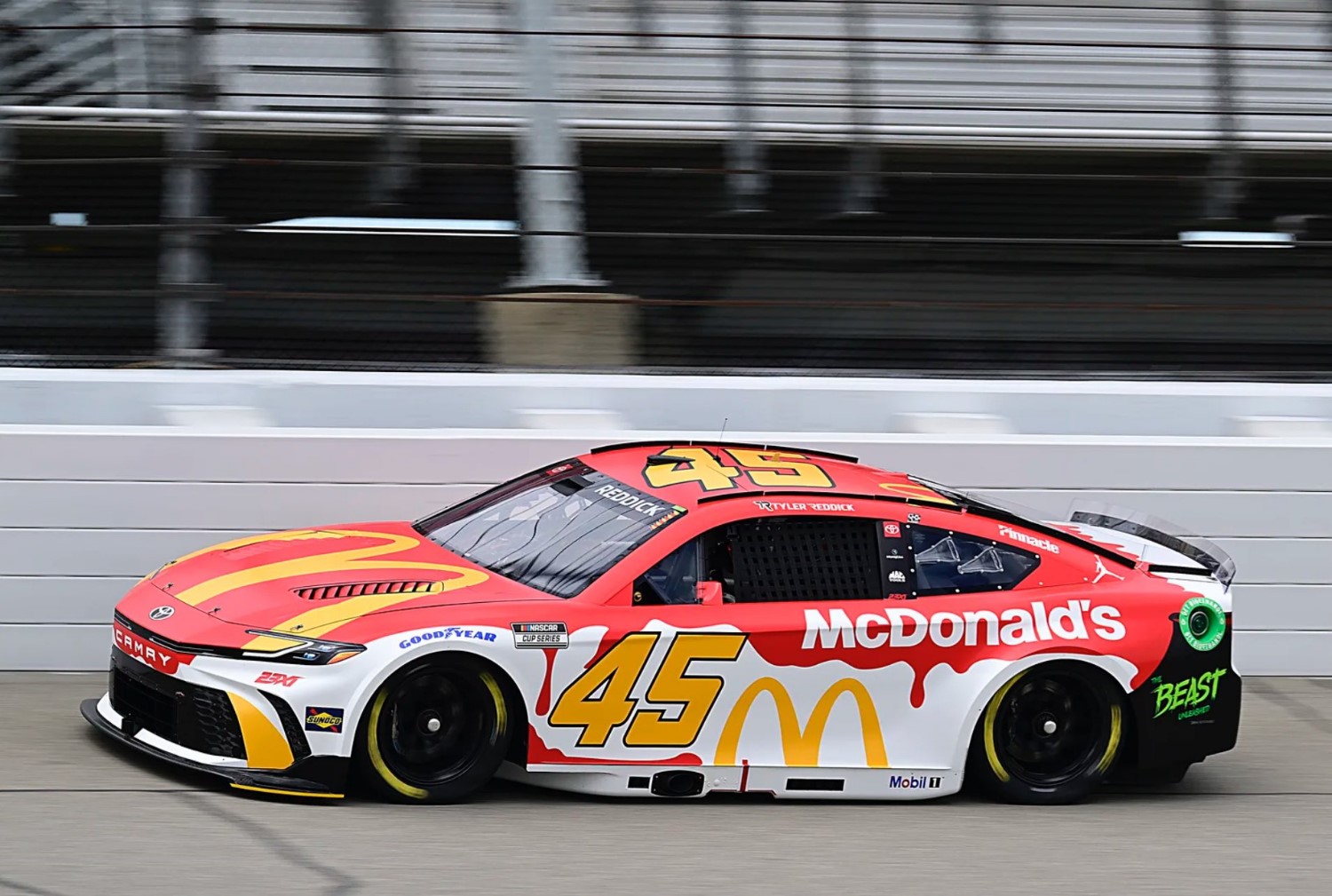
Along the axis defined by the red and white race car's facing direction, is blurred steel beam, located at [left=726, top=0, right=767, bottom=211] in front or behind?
behind

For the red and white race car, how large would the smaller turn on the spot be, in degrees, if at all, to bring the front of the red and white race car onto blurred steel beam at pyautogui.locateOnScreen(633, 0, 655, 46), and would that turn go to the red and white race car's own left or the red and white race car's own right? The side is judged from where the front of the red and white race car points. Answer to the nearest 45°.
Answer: approximately 135° to the red and white race car's own right

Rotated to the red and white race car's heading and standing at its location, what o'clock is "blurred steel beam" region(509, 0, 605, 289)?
The blurred steel beam is roughly at 4 o'clock from the red and white race car.

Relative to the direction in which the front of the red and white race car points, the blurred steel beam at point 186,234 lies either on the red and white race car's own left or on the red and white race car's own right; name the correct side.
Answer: on the red and white race car's own right

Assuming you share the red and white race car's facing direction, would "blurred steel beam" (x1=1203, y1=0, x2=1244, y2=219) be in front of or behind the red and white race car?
behind

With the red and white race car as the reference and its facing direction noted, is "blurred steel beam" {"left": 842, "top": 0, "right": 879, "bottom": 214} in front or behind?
behind

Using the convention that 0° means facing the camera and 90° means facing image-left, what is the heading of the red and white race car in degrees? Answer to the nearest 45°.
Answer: approximately 45°
